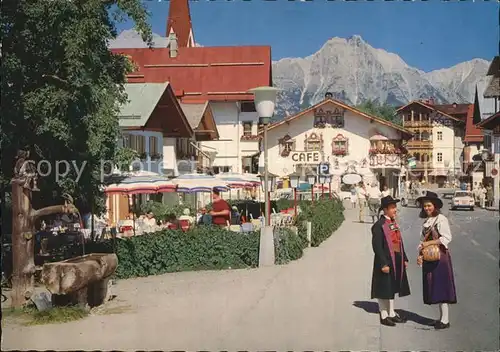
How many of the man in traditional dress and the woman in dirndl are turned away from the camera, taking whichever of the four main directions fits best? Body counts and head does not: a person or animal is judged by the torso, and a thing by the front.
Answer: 0

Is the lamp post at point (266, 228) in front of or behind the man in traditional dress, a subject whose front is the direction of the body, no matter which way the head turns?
behind

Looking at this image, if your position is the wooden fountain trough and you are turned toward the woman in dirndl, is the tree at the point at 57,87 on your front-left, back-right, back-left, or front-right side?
back-left

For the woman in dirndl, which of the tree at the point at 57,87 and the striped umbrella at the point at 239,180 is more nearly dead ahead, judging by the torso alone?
the tree

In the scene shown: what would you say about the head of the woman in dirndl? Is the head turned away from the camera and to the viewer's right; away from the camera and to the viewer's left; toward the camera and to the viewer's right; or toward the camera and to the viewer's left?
toward the camera and to the viewer's left

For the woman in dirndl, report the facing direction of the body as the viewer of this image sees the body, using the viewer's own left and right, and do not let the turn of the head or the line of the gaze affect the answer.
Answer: facing the viewer and to the left of the viewer

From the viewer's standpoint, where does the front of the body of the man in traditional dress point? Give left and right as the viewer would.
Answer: facing the viewer and to the right of the viewer

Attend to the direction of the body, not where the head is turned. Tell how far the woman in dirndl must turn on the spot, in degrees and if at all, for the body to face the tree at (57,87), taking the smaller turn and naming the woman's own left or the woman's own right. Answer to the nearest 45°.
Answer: approximately 45° to the woman's own right
